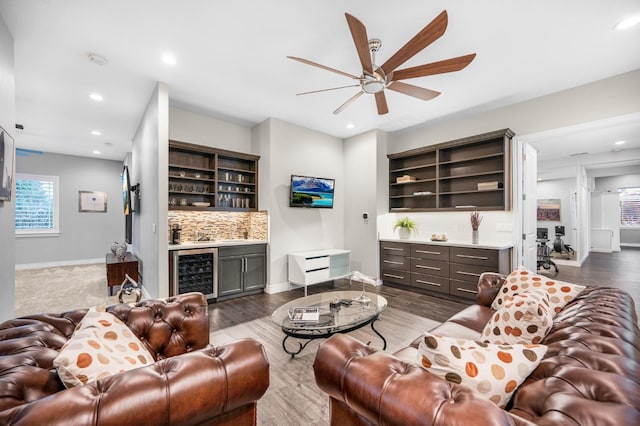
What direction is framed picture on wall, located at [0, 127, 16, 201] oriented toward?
to the viewer's right

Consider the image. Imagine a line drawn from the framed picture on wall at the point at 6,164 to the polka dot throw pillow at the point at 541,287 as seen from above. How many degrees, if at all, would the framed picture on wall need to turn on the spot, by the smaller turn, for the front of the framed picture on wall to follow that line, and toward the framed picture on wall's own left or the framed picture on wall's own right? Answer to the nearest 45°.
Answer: approximately 45° to the framed picture on wall's own right

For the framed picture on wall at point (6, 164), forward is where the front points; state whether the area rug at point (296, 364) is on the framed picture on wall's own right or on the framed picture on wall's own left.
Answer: on the framed picture on wall's own right

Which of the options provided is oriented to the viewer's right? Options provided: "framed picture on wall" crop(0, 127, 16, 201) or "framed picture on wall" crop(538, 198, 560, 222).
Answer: "framed picture on wall" crop(0, 127, 16, 201)

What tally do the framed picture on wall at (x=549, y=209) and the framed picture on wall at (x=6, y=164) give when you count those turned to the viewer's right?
1

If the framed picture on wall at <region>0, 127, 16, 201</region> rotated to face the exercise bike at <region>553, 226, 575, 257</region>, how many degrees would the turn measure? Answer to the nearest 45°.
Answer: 0° — it already faces it

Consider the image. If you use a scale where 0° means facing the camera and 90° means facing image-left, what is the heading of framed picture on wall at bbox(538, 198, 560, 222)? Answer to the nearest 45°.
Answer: approximately 45°

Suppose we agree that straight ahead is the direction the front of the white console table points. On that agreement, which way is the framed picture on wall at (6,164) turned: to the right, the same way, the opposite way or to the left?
to the left
